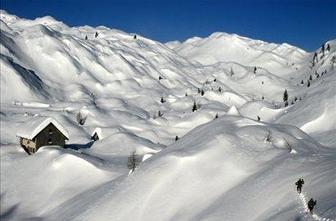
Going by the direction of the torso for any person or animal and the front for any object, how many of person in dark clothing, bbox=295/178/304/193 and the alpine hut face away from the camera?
1

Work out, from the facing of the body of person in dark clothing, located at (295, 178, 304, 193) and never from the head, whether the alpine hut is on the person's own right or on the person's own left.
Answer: on the person's own left

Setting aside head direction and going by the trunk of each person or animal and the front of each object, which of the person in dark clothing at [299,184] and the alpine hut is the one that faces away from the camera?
the person in dark clothing

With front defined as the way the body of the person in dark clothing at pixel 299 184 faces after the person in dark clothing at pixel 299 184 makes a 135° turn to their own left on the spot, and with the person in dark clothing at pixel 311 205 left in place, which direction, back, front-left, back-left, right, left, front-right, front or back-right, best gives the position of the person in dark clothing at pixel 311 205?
front-left

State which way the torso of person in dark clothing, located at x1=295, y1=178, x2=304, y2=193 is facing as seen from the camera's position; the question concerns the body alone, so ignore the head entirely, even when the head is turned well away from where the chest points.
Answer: away from the camera
